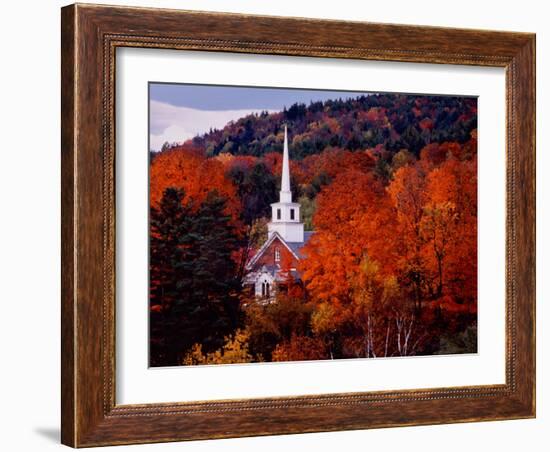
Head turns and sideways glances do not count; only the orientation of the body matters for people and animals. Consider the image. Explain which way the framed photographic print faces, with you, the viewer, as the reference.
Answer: facing the viewer and to the right of the viewer
